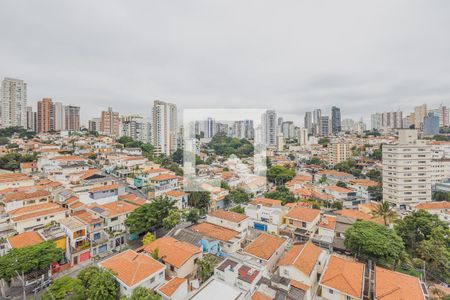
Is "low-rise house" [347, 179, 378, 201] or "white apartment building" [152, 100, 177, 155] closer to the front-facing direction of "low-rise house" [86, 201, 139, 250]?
the low-rise house

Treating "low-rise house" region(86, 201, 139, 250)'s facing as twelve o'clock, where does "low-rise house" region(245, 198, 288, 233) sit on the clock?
"low-rise house" region(245, 198, 288, 233) is roughly at 11 o'clock from "low-rise house" region(86, 201, 139, 250).

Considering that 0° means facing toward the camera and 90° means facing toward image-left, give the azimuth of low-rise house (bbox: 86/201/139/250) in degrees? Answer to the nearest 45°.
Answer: approximately 315°

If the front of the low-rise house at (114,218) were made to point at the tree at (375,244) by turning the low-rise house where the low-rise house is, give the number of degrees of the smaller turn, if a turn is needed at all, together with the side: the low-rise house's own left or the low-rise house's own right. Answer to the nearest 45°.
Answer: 0° — it already faces it

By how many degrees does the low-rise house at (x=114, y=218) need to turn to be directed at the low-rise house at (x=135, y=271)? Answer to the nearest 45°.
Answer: approximately 45° to its right

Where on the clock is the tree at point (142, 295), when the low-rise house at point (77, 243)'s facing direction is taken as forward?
The tree is roughly at 1 o'clock from the low-rise house.

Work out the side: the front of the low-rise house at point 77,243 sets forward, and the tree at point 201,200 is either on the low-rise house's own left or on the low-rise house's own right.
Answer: on the low-rise house's own left

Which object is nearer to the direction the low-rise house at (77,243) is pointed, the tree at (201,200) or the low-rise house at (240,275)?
the low-rise house

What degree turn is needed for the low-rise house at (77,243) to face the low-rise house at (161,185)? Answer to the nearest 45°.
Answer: approximately 90° to its left

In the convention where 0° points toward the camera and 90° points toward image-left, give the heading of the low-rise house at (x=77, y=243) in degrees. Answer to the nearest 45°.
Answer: approximately 315°
